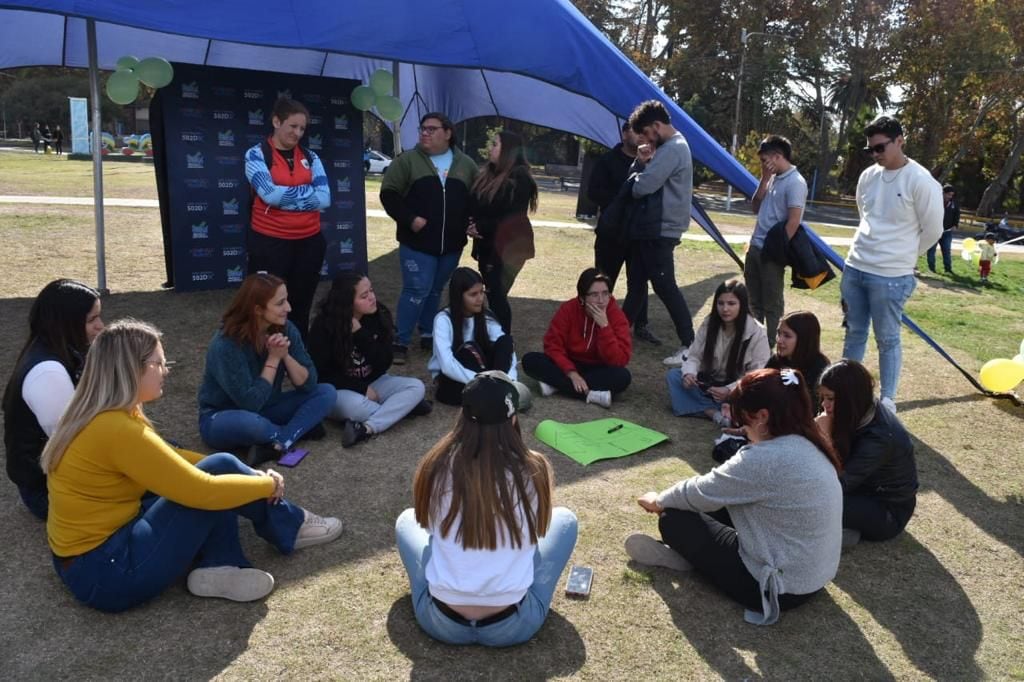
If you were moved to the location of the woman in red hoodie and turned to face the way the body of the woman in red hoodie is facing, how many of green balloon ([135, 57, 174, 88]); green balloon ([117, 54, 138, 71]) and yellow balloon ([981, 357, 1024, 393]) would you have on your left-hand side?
1

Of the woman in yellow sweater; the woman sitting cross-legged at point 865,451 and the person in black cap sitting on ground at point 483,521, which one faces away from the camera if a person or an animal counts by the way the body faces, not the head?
the person in black cap sitting on ground

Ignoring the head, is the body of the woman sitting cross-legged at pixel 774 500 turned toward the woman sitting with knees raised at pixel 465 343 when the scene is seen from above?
yes

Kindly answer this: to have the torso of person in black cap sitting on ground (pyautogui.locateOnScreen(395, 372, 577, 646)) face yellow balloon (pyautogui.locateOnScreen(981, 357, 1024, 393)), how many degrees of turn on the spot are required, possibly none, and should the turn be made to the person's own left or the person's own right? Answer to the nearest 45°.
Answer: approximately 45° to the person's own right

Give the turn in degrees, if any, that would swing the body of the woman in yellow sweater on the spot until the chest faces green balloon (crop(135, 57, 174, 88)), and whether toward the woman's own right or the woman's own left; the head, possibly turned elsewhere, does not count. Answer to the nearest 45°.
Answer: approximately 90° to the woman's own left

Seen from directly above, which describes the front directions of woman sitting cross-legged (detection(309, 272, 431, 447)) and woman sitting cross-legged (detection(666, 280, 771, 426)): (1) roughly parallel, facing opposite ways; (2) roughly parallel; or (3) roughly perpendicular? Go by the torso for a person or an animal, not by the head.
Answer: roughly perpendicular

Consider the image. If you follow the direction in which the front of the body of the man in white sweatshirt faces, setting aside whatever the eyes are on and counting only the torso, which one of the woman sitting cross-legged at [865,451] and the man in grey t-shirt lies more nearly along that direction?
the woman sitting cross-legged

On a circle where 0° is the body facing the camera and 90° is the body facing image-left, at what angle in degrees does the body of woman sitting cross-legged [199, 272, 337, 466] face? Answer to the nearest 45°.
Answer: approximately 315°
